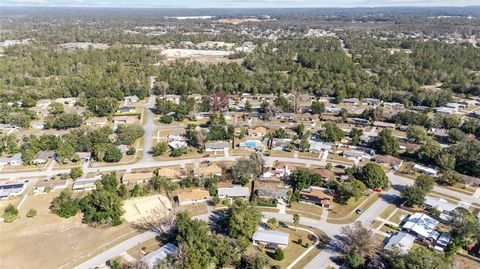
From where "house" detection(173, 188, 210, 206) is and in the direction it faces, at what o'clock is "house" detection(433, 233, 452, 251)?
"house" detection(433, 233, 452, 251) is roughly at 10 o'clock from "house" detection(173, 188, 210, 206).

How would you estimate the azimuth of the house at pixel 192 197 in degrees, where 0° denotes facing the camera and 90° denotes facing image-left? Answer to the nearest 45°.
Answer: approximately 0°

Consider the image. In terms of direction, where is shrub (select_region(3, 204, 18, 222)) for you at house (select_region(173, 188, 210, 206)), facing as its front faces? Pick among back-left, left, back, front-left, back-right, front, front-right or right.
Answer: right

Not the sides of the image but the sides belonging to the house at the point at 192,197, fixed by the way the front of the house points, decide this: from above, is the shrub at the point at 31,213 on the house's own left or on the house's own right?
on the house's own right

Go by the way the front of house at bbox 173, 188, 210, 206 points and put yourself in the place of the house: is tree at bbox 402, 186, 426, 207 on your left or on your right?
on your left

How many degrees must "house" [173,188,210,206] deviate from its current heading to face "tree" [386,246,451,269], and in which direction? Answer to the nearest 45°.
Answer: approximately 45° to its left

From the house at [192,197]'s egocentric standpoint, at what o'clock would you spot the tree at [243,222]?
The tree is roughly at 11 o'clock from the house.

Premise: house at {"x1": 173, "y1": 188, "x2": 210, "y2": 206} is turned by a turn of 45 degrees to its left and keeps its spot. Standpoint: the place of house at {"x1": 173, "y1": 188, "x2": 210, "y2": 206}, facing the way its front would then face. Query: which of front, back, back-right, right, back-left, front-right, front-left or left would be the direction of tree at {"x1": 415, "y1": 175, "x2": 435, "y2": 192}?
front-left

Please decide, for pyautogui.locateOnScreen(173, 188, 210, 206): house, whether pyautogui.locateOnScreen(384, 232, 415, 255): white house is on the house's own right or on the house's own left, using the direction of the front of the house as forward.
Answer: on the house's own left

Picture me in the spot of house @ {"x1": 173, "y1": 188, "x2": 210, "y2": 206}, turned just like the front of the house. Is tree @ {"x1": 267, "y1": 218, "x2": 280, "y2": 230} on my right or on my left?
on my left

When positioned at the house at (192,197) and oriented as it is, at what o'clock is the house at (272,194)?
the house at (272,194) is roughly at 9 o'clock from the house at (192,197).

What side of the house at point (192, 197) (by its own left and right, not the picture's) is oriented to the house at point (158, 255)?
front

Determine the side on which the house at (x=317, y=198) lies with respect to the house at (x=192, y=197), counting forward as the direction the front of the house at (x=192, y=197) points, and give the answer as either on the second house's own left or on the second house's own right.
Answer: on the second house's own left
